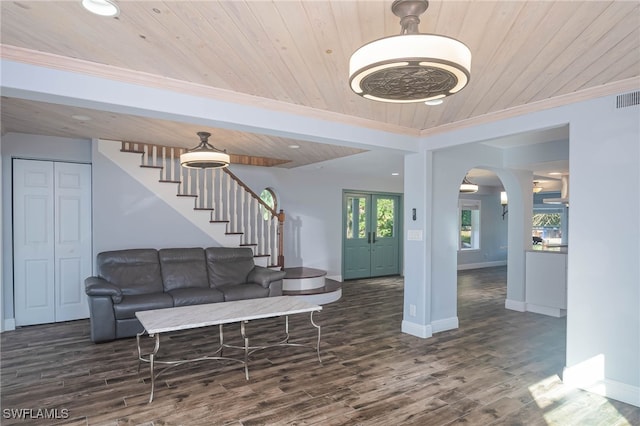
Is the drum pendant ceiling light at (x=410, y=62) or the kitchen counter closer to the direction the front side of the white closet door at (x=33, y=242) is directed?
the drum pendant ceiling light

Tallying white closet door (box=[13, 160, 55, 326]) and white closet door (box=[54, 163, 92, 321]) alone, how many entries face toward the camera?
2

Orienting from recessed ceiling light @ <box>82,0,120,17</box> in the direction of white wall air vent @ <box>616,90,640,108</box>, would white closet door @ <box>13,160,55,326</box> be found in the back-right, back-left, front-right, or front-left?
back-left

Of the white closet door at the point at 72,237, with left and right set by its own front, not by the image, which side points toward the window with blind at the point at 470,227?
left

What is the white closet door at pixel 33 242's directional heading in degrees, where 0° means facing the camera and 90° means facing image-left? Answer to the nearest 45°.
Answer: approximately 0°

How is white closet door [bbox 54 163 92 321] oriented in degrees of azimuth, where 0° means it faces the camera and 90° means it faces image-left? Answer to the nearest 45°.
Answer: approximately 0°

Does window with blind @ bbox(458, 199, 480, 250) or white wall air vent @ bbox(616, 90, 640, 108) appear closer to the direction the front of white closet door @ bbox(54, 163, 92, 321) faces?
the white wall air vent

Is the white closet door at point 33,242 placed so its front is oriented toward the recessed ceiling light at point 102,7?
yes

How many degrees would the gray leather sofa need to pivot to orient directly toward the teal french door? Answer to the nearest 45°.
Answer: approximately 90° to its left
